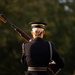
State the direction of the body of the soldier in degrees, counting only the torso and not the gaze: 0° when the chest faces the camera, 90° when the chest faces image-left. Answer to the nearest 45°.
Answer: approximately 180°
